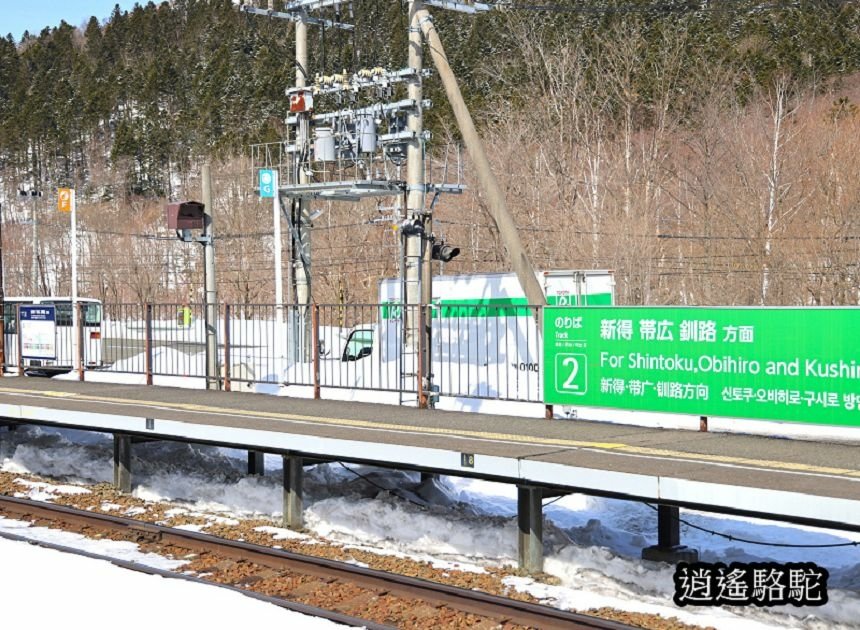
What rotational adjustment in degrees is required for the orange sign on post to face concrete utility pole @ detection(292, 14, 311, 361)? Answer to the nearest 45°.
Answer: approximately 45° to its left

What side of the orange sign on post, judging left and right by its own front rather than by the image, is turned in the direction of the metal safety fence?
front

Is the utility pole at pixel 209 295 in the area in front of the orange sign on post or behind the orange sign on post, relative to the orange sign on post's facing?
in front

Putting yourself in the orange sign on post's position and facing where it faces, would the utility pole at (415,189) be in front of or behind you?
in front

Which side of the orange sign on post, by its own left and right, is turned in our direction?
front

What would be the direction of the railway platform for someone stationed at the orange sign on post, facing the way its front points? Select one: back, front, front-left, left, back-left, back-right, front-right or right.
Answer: front

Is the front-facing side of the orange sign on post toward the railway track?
yes

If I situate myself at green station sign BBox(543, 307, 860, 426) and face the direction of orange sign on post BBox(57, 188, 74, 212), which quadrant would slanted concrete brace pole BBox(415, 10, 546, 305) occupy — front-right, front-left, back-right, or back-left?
front-right
